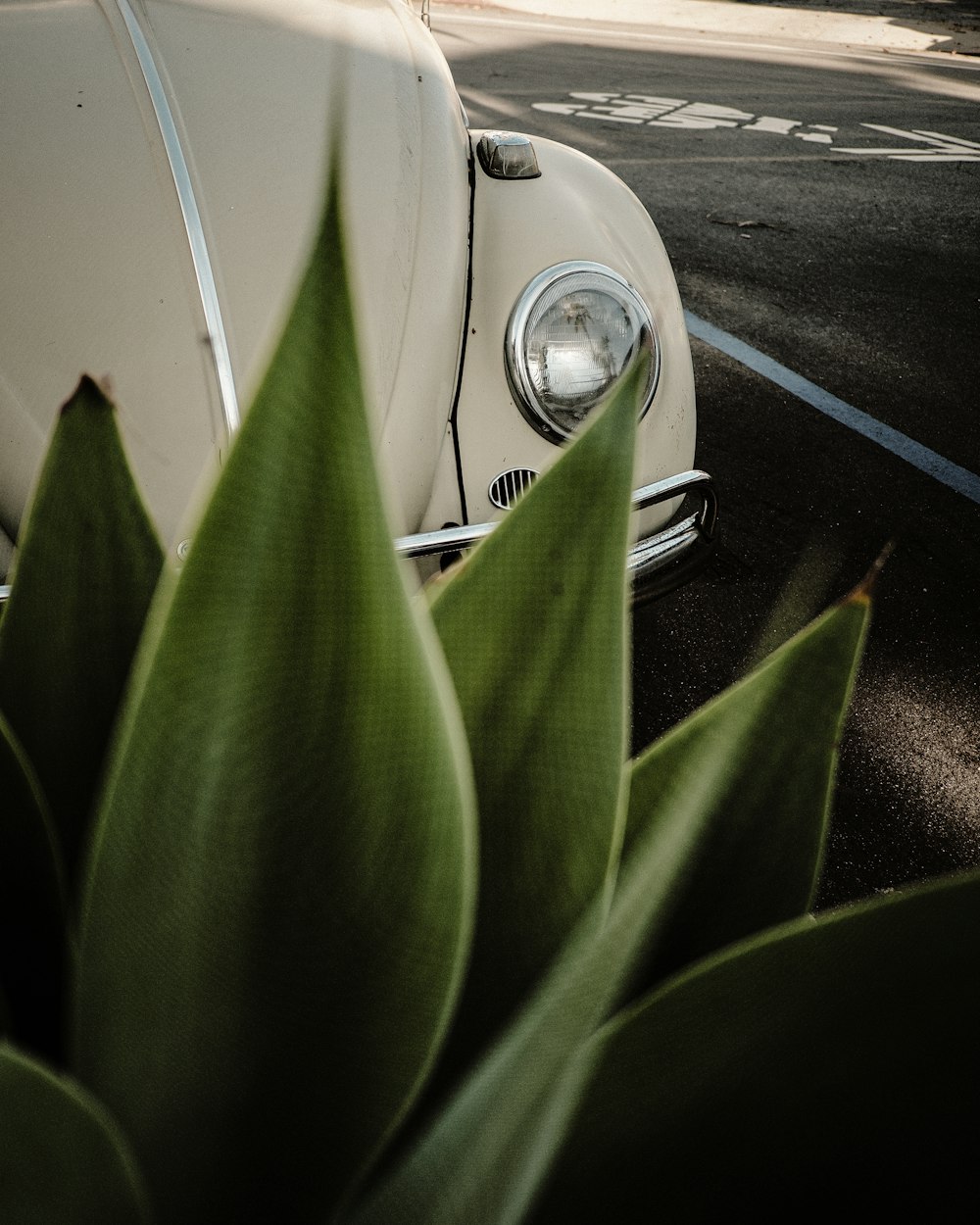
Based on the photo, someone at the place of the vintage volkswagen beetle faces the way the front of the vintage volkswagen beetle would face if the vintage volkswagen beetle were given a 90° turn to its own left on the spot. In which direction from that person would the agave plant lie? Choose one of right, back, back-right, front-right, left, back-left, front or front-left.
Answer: back-right

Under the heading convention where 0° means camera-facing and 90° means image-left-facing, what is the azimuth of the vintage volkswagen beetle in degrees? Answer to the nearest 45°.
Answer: approximately 315°
